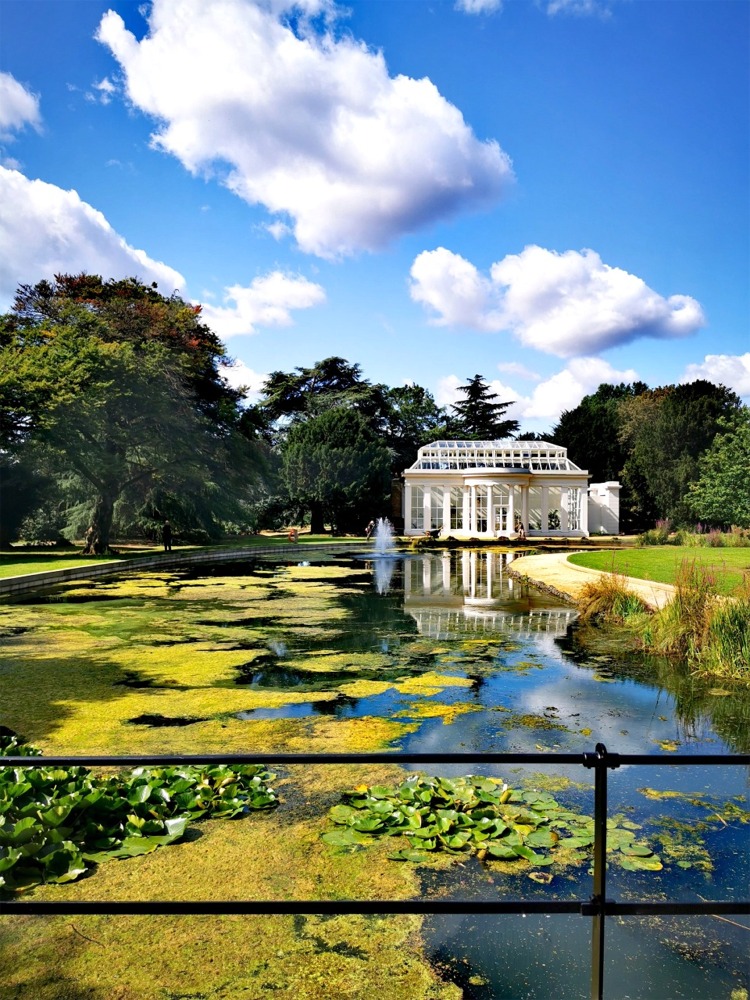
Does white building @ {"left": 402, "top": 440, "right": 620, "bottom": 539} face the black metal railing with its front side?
yes

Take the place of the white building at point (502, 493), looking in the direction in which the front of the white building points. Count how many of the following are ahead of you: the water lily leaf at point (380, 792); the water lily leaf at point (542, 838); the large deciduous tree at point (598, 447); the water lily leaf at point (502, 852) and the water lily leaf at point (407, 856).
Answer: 4

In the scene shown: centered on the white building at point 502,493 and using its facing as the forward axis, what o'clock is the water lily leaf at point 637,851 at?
The water lily leaf is roughly at 12 o'clock from the white building.

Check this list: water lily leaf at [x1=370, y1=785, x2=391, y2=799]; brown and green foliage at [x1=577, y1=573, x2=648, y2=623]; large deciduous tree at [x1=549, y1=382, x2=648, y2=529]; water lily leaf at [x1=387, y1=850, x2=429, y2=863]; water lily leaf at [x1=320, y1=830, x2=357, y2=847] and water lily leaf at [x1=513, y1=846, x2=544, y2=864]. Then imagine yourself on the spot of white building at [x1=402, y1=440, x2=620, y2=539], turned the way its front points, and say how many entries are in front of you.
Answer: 5

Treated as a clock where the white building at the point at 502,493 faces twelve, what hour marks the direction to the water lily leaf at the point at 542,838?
The water lily leaf is roughly at 12 o'clock from the white building.

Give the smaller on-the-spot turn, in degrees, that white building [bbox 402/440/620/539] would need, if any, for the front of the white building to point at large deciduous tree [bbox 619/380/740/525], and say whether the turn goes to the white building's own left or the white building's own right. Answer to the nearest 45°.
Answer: approximately 90° to the white building's own left

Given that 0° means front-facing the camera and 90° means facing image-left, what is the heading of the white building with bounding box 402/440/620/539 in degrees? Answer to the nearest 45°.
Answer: approximately 0°

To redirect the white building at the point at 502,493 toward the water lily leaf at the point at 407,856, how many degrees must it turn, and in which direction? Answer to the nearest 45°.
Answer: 0° — it already faces it

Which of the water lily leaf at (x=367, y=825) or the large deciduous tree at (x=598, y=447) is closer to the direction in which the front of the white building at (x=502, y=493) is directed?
the water lily leaf
